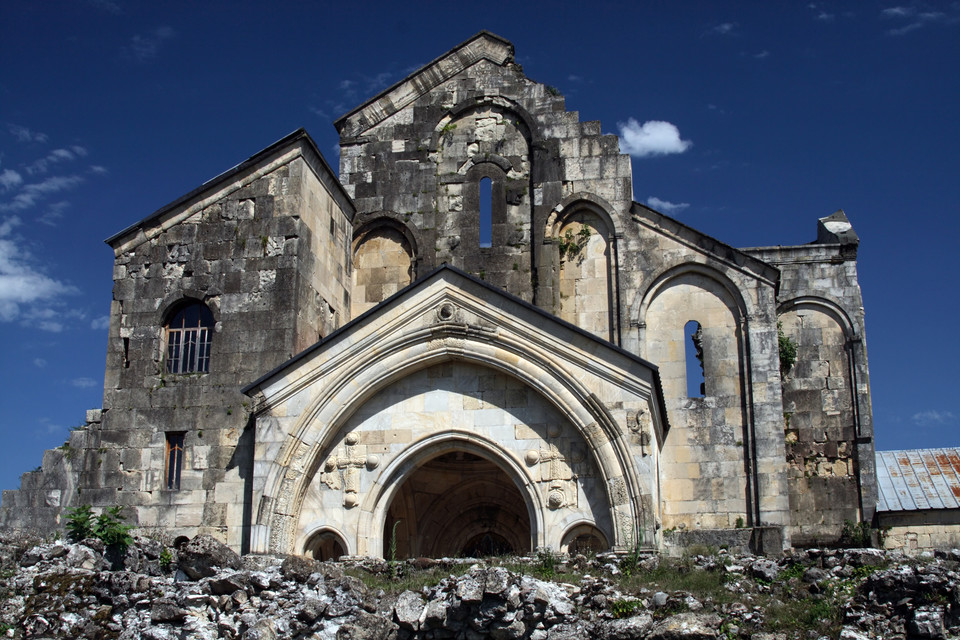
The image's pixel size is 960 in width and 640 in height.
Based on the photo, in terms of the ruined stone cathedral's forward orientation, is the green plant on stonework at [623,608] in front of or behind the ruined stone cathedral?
in front

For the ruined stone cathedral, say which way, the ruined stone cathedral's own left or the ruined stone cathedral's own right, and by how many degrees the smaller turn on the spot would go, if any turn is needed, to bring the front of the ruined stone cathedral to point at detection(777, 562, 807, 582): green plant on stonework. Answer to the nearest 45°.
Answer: approximately 45° to the ruined stone cathedral's own left

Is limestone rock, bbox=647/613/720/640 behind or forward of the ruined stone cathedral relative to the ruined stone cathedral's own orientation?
forward

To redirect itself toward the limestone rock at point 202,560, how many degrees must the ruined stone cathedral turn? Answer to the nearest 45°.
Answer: approximately 45° to its right

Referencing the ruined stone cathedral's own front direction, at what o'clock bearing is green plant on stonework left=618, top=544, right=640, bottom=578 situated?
The green plant on stonework is roughly at 11 o'clock from the ruined stone cathedral.

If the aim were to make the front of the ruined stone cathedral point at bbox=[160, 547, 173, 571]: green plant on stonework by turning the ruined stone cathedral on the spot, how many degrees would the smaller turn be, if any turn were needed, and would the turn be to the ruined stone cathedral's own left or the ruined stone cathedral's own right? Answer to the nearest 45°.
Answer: approximately 45° to the ruined stone cathedral's own right

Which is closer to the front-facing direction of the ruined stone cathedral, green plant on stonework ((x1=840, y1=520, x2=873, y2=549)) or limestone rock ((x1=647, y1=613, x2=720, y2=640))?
the limestone rock

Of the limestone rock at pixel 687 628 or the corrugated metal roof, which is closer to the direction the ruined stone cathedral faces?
the limestone rock

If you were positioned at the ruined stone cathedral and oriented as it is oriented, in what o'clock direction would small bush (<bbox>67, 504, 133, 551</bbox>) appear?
The small bush is roughly at 2 o'clock from the ruined stone cathedral.

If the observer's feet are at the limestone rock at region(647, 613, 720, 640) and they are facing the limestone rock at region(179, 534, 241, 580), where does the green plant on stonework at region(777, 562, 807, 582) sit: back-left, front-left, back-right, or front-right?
back-right

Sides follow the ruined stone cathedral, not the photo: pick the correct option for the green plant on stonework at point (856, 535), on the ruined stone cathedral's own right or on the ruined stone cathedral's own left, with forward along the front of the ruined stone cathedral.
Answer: on the ruined stone cathedral's own left

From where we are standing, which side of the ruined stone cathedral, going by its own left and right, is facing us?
front
